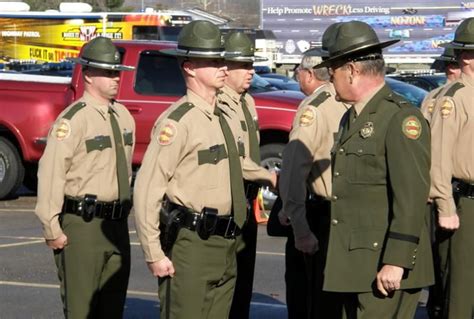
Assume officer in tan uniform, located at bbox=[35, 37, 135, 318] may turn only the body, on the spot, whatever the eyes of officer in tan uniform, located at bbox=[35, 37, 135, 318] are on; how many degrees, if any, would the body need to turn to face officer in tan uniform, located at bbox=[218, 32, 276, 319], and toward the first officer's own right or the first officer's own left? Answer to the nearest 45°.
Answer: approximately 90° to the first officer's own left

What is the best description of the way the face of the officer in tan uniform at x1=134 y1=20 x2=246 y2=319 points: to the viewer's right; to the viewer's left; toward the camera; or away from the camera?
to the viewer's right

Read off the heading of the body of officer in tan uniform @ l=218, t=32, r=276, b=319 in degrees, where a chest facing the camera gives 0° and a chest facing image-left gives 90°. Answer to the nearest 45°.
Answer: approximately 315°

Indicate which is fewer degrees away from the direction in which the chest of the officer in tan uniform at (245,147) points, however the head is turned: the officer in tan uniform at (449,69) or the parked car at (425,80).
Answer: the officer in tan uniform
